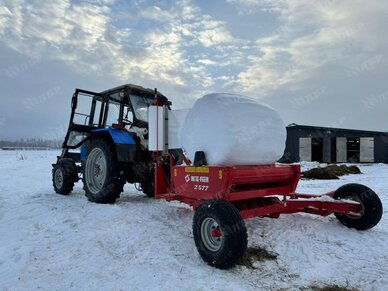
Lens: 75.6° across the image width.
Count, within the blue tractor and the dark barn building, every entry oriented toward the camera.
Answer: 1

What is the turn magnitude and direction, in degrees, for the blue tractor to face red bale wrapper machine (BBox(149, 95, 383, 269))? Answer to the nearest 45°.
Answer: approximately 180°

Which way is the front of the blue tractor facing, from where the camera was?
facing away from the viewer and to the left of the viewer

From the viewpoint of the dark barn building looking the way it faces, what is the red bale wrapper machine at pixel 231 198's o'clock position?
The red bale wrapper machine is roughly at 12 o'clock from the dark barn building.

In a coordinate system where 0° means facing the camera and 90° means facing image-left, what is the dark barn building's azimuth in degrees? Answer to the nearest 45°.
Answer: approximately 0°

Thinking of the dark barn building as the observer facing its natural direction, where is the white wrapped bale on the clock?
The white wrapped bale is roughly at 12 o'clock from the dark barn building.

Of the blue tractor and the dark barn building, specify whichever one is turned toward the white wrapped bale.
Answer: the dark barn building

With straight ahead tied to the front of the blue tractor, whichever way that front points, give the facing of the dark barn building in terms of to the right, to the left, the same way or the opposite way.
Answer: to the left

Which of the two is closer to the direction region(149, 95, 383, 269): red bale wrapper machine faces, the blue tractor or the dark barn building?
the blue tractor

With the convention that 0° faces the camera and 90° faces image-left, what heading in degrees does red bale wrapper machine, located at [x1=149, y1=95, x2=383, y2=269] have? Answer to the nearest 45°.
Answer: approximately 135°
